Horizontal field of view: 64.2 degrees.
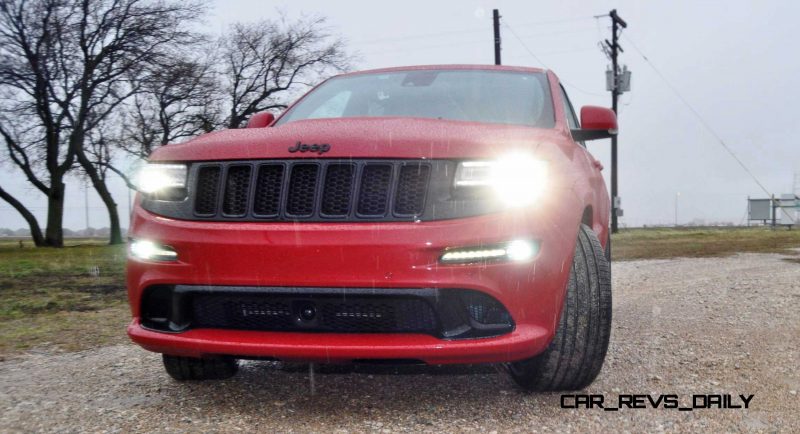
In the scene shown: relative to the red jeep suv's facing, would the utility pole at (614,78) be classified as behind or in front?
behind

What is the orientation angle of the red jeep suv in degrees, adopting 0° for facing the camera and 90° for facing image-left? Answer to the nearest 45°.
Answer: approximately 45°

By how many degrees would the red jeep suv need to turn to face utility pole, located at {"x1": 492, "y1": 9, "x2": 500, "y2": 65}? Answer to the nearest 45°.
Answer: approximately 135° to its right

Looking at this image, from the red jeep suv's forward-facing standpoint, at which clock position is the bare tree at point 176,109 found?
The bare tree is roughly at 4 o'clock from the red jeep suv.
